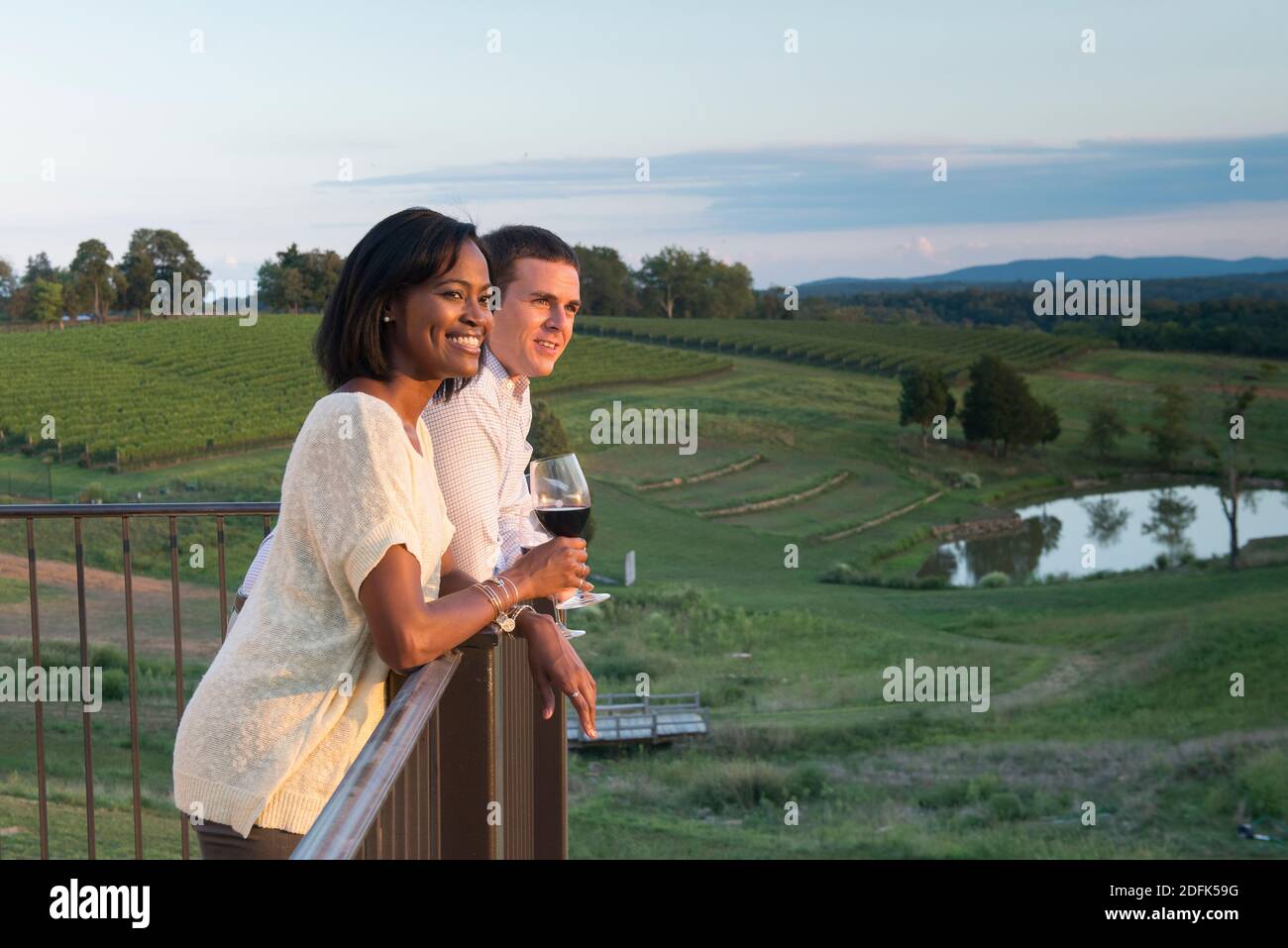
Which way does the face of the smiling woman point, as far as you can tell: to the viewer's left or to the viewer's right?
to the viewer's right

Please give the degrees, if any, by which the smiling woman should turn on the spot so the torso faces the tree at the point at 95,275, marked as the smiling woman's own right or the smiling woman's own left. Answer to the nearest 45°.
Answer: approximately 90° to the smiling woman's own left

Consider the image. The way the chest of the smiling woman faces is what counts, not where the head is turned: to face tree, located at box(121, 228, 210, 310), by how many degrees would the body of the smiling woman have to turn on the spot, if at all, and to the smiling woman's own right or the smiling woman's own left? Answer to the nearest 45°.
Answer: approximately 90° to the smiling woman's own left

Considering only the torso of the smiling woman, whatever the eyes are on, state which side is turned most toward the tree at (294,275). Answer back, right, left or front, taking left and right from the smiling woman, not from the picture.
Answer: left

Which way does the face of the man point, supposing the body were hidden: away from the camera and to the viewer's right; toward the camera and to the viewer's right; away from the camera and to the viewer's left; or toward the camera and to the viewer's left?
toward the camera and to the viewer's right

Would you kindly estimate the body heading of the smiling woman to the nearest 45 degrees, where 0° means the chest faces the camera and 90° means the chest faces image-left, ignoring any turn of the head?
approximately 270°

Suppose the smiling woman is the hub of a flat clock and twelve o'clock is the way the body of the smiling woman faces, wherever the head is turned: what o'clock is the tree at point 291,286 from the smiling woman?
The tree is roughly at 9 o'clock from the smiling woman.
